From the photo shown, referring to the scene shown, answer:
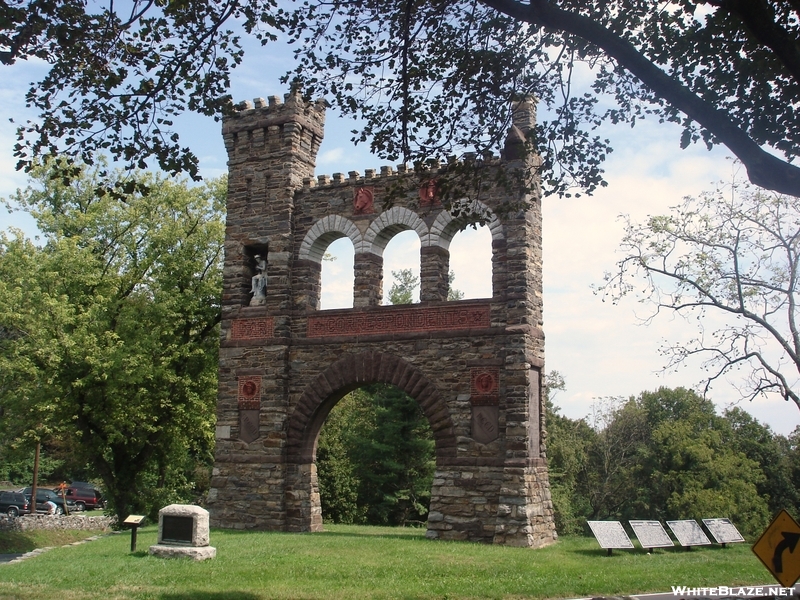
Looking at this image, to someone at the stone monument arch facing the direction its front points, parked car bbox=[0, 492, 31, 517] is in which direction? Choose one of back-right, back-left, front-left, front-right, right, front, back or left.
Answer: right

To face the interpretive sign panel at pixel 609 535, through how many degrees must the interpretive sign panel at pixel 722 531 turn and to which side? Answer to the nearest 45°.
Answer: approximately 90° to its right

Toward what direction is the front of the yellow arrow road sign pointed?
toward the camera

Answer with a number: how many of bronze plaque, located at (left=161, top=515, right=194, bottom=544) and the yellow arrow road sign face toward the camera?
2

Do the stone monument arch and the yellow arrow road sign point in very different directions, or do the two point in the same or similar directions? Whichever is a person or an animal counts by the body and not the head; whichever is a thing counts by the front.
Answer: same or similar directions

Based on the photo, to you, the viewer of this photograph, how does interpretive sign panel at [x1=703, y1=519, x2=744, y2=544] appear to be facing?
facing the viewer and to the right of the viewer

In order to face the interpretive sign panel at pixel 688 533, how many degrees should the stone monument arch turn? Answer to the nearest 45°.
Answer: approximately 135° to its left

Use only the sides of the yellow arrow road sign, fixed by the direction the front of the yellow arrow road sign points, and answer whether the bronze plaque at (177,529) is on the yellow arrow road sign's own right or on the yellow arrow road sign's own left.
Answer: on the yellow arrow road sign's own right

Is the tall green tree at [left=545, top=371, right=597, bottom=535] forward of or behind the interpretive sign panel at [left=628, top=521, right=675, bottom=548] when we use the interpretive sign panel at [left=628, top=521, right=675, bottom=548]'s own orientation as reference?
behind

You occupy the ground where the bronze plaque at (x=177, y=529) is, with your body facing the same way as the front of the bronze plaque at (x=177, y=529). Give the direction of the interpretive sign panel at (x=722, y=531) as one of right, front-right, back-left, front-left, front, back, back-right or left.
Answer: left

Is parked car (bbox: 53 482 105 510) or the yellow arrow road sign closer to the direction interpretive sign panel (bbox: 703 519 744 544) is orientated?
the yellow arrow road sign

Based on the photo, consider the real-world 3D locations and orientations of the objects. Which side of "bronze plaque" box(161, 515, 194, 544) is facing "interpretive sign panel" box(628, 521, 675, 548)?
left

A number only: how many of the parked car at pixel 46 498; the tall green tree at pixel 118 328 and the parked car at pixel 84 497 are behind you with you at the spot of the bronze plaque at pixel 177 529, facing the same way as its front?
3

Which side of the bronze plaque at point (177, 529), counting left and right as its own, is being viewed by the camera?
front

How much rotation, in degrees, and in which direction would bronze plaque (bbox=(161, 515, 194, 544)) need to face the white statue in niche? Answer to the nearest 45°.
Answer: approximately 180°

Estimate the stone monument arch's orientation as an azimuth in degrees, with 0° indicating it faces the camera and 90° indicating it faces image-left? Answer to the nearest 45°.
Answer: approximately 45°
